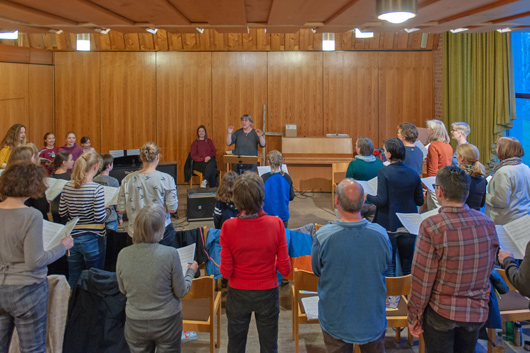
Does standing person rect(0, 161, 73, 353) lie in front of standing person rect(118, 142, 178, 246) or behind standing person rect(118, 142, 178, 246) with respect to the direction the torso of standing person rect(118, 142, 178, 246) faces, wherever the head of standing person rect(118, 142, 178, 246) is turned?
behind

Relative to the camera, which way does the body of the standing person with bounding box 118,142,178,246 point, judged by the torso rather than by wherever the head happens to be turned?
away from the camera

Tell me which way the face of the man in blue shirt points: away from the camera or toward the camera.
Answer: away from the camera

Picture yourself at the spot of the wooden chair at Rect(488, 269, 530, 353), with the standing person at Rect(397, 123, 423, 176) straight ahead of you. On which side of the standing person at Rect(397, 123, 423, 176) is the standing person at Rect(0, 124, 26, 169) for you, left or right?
left

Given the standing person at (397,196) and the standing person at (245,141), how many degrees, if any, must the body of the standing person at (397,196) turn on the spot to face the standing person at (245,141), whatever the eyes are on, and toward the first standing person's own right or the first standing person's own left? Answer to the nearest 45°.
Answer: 0° — they already face them

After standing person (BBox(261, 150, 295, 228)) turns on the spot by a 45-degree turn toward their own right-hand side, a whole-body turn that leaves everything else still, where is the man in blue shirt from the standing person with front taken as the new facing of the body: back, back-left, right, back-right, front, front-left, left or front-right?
back-right

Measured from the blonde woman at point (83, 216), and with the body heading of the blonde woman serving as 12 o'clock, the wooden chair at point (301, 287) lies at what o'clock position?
The wooden chair is roughly at 3 o'clock from the blonde woman.

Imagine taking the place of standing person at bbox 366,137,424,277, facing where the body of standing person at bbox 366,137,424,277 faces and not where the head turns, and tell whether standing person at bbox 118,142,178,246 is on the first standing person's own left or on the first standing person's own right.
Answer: on the first standing person's own left

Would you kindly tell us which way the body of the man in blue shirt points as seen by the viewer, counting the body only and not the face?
away from the camera

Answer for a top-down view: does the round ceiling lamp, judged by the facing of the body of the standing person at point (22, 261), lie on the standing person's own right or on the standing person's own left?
on the standing person's own right

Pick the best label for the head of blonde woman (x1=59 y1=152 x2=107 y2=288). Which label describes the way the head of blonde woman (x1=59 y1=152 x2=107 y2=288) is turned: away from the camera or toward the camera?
away from the camera
